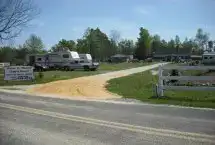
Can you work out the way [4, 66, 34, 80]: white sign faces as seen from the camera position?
facing the viewer
